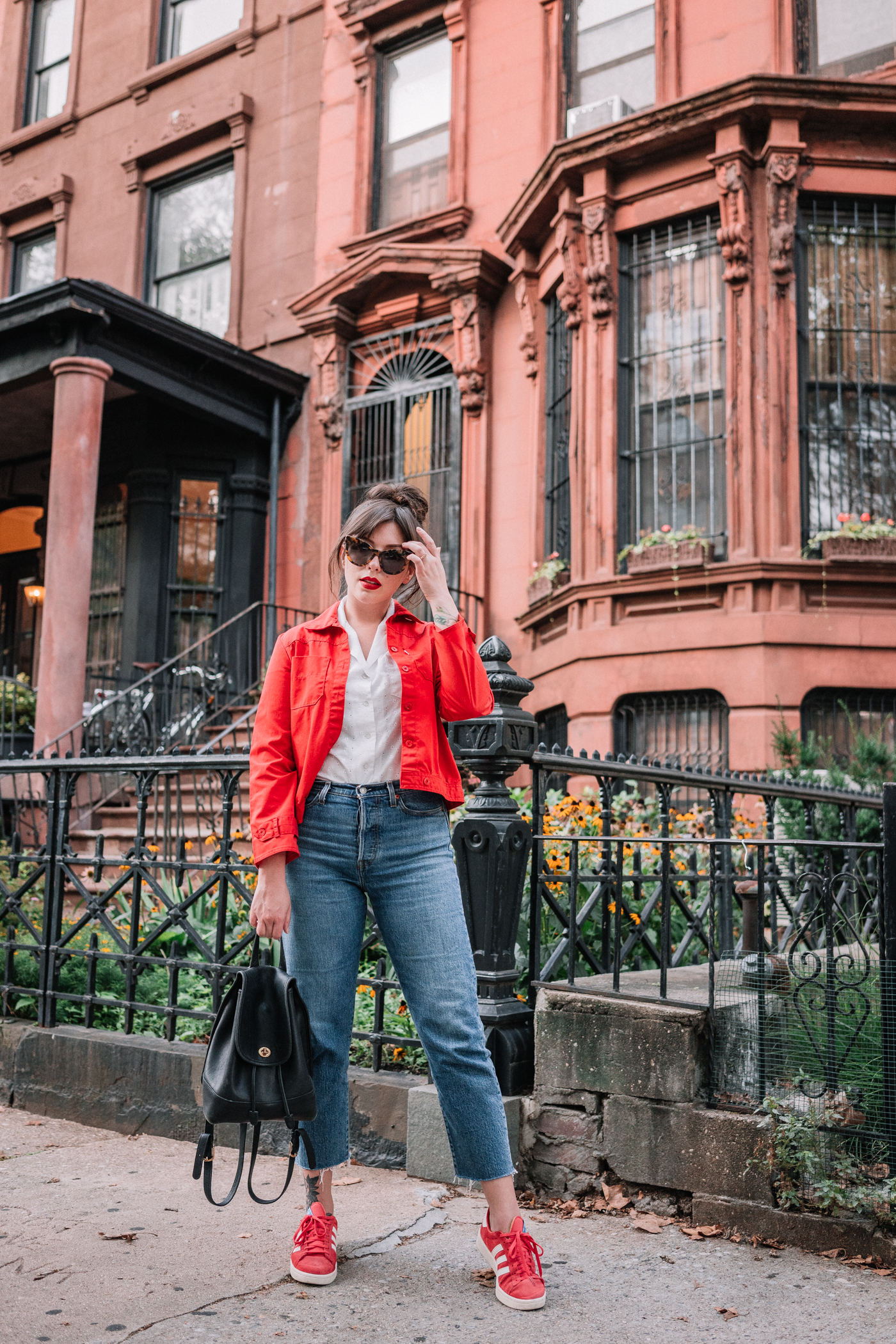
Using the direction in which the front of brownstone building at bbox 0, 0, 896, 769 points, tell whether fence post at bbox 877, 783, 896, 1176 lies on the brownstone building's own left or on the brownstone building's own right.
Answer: on the brownstone building's own left

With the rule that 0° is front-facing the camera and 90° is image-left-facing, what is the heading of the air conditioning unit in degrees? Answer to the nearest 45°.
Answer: approximately 45°

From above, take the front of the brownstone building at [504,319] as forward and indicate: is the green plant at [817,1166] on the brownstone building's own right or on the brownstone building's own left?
on the brownstone building's own left

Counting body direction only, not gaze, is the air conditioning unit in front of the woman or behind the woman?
behind

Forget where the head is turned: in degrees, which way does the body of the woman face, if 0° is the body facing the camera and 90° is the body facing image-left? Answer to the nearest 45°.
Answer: approximately 0°

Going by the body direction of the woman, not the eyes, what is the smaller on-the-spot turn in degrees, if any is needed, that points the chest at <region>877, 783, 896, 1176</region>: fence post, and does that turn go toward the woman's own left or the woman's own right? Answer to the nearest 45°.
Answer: approximately 90° to the woman's own left
